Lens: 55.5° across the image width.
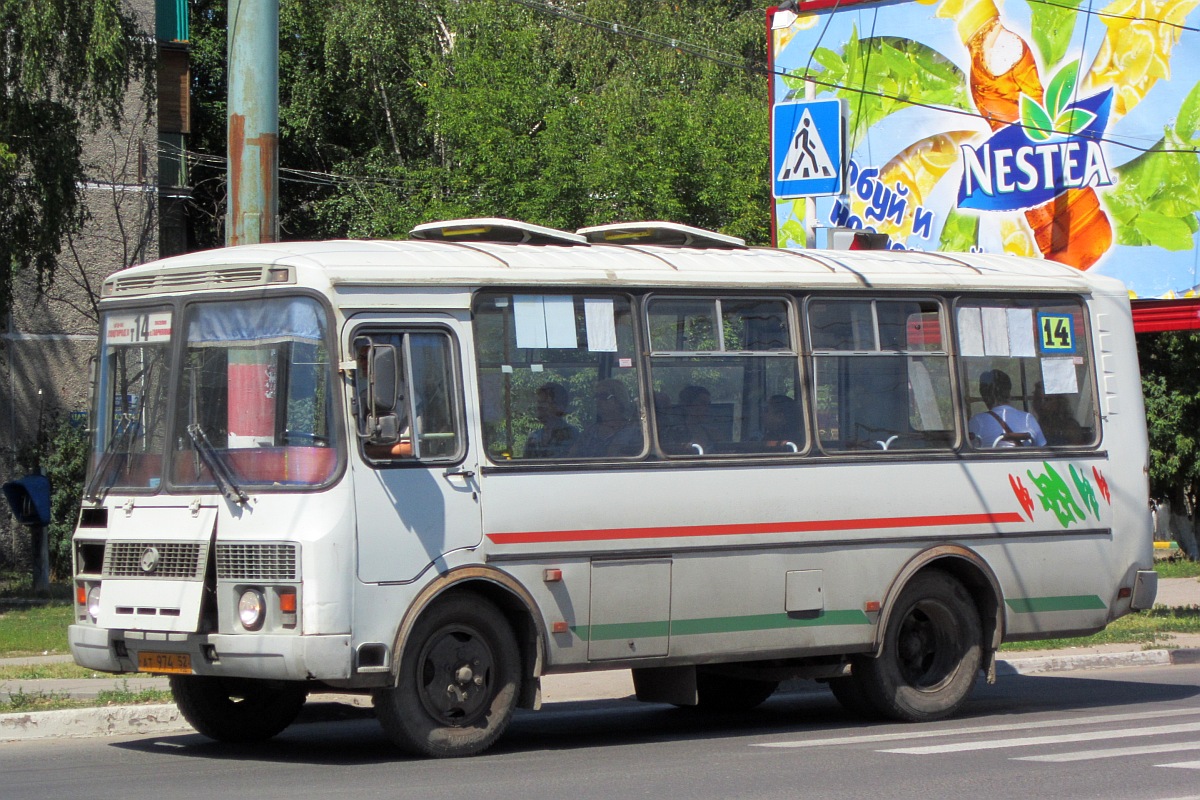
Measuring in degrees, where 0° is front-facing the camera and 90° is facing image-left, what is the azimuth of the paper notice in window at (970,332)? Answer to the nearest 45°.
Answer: approximately 0°

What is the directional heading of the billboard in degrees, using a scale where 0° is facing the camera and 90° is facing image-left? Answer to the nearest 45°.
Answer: approximately 0°

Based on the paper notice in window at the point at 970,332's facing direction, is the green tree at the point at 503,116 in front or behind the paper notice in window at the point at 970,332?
behind

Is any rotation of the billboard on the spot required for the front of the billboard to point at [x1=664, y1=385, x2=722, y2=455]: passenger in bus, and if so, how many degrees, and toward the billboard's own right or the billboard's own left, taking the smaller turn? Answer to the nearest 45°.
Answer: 0° — it already faces them

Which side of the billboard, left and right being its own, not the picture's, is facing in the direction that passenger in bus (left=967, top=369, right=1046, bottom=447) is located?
front
